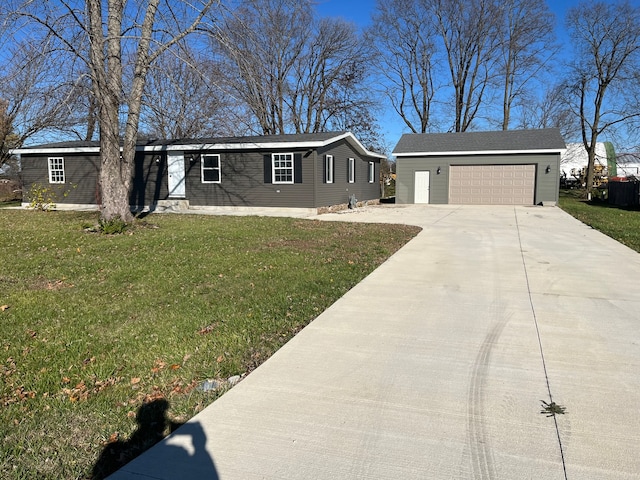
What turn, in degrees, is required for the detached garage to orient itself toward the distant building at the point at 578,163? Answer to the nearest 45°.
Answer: approximately 180°

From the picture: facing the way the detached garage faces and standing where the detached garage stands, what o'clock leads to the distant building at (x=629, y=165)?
The distant building is roughly at 7 o'clock from the detached garage.

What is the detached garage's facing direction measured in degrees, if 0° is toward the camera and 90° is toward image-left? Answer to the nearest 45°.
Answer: approximately 0°

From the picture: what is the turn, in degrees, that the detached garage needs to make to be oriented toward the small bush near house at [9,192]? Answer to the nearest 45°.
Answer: approximately 90° to its right
